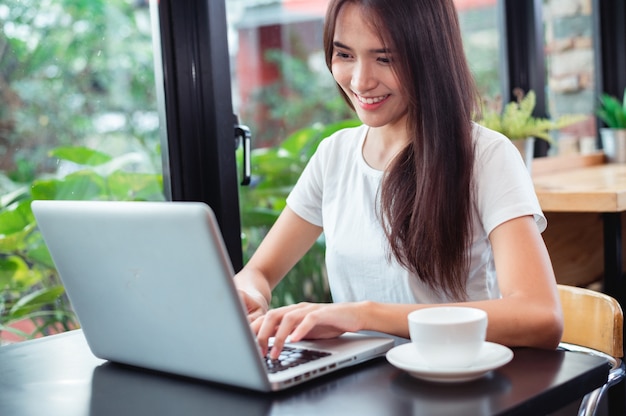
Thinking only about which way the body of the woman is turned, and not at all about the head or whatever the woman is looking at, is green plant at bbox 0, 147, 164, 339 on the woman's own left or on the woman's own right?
on the woman's own right

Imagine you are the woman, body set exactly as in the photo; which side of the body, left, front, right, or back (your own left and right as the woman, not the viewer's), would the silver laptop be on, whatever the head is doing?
front

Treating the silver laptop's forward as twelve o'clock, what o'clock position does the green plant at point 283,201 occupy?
The green plant is roughly at 11 o'clock from the silver laptop.

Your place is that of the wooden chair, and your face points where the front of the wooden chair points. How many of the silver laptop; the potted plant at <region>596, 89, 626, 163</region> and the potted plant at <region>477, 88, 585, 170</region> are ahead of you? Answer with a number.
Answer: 1

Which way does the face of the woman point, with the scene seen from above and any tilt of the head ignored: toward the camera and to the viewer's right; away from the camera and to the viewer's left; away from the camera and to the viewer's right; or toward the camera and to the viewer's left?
toward the camera and to the viewer's left

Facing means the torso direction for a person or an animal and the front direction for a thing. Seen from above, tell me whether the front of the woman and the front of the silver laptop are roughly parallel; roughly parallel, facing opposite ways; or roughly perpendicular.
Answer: roughly parallel, facing opposite ways

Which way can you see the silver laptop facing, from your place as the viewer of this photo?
facing away from the viewer and to the right of the viewer

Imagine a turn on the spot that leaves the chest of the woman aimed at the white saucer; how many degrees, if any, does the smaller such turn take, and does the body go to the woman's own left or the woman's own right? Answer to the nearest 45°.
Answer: approximately 45° to the woman's own left

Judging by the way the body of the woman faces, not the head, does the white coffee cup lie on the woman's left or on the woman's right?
on the woman's left

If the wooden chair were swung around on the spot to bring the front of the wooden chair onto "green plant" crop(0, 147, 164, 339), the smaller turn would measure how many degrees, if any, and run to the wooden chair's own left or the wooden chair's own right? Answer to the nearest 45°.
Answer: approximately 45° to the wooden chair's own right

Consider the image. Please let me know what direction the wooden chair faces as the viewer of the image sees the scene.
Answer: facing the viewer and to the left of the viewer

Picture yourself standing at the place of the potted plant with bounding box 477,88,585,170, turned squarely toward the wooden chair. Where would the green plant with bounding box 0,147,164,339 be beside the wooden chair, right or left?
right

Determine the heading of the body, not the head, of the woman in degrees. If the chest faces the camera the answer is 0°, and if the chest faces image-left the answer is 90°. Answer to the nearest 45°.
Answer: approximately 45°

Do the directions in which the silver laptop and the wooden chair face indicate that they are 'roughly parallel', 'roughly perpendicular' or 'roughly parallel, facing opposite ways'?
roughly parallel, facing opposite ways
